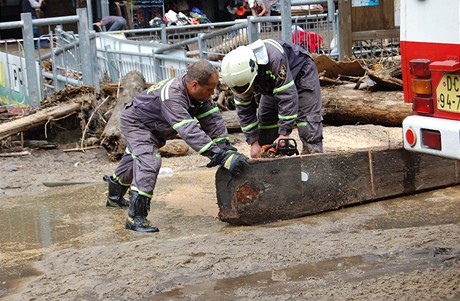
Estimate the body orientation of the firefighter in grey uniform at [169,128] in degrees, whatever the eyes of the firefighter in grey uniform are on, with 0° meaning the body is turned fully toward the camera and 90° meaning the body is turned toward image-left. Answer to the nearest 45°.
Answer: approximately 270°

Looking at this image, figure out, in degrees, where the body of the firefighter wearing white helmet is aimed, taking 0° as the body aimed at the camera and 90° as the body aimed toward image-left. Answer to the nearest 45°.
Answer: approximately 45°

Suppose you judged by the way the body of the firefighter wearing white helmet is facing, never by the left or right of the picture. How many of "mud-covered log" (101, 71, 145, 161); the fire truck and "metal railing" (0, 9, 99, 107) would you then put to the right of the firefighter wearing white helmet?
2

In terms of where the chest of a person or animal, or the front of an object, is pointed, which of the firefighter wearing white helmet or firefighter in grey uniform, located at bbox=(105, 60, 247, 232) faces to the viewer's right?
the firefighter in grey uniform

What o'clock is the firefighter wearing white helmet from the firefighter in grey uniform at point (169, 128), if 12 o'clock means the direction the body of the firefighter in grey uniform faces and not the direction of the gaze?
The firefighter wearing white helmet is roughly at 11 o'clock from the firefighter in grey uniform.

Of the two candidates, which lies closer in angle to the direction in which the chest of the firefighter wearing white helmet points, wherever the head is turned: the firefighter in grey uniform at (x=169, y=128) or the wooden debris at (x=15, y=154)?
the firefighter in grey uniform

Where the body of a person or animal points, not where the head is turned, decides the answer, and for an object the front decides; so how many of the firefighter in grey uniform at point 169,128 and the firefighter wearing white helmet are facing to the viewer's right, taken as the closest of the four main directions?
1
